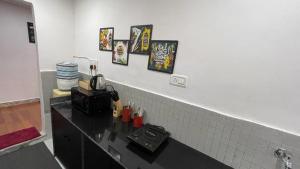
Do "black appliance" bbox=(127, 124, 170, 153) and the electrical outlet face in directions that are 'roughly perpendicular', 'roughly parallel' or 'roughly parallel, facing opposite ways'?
roughly parallel

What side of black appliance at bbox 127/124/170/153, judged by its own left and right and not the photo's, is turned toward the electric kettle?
right

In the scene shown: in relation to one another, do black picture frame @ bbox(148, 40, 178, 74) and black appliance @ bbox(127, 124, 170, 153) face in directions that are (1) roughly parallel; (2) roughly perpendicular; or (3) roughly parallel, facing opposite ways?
roughly parallel

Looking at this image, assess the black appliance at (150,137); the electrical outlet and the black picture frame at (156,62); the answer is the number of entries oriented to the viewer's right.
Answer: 0

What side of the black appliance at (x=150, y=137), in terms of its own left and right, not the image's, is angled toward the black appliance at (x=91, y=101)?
right

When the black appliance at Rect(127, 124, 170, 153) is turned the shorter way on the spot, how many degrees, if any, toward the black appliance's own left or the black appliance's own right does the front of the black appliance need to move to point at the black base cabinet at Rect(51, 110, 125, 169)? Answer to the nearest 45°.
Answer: approximately 45° to the black appliance's own right

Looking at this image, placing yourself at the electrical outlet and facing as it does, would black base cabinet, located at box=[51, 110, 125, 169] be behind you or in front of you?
in front

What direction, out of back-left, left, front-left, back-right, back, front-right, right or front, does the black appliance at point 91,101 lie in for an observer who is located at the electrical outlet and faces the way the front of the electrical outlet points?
front-right

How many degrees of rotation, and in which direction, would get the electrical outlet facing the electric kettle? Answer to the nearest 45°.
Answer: approximately 45° to its right

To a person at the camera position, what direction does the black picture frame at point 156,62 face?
facing the viewer and to the left of the viewer

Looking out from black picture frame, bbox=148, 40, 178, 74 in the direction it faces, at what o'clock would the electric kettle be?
The electric kettle is roughly at 2 o'clock from the black picture frame.

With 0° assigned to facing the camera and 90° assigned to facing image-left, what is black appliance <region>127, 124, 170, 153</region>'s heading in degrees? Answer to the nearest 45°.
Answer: approximately 45°
